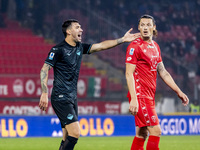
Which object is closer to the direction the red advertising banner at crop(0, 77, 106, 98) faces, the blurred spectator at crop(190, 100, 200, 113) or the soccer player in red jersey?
the soccer player in red jersey

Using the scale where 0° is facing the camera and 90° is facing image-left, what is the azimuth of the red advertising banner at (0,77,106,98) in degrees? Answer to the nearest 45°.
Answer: approximately 0°

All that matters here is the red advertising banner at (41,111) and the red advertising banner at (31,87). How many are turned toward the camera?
2

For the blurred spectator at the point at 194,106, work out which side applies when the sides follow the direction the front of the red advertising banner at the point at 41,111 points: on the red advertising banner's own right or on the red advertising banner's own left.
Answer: on the red advertising banner's own left
